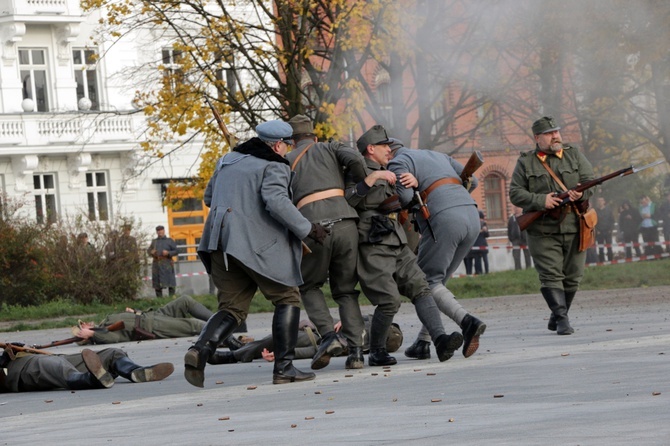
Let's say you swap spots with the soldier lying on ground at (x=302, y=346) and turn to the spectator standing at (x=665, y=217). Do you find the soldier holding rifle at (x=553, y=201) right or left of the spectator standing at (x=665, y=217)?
right

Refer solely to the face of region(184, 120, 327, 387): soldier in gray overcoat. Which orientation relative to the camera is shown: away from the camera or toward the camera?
away from the camera

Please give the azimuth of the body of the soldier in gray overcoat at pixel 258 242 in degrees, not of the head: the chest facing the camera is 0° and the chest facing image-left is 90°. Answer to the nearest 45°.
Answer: approximately 225°

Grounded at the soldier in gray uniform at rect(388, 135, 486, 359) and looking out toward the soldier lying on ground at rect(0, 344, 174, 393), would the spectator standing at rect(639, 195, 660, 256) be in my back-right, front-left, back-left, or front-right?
back-right

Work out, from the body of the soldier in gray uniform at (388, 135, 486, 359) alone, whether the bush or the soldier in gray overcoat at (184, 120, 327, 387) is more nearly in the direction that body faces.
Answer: the bush

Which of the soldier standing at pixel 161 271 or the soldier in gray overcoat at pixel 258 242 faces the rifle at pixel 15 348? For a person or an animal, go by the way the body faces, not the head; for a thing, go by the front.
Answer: the soldier standing

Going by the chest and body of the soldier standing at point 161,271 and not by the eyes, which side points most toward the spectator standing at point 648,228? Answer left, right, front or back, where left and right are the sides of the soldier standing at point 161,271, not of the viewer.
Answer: left

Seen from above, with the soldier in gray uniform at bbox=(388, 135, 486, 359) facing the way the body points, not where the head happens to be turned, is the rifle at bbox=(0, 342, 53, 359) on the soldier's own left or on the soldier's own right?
on the soldier's own left

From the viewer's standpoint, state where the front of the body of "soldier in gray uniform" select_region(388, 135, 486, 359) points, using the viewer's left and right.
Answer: facing away from the viewer and to the left of the viewer

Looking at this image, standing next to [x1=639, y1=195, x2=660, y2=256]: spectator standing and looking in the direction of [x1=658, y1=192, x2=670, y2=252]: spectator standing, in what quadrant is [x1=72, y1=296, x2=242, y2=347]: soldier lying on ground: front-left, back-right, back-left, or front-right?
back-right
